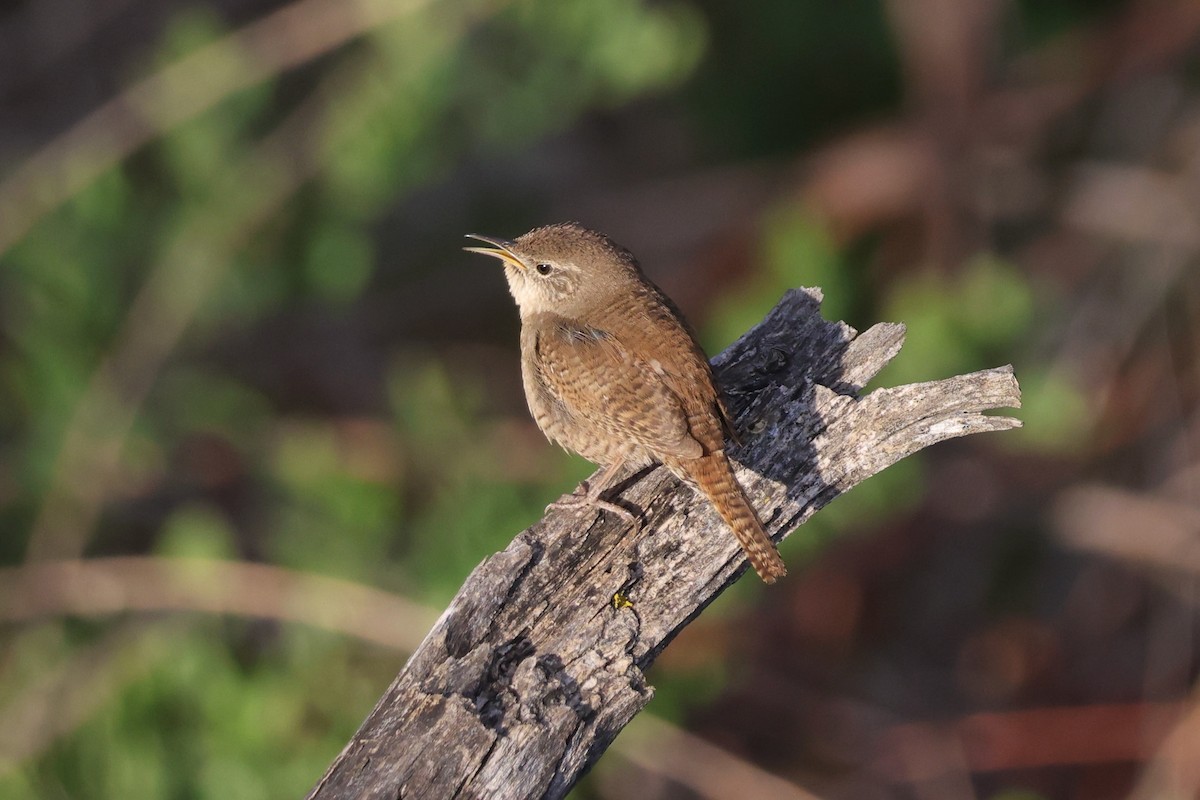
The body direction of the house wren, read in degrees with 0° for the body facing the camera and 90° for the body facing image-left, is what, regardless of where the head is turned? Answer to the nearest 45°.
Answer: approximately 90°
